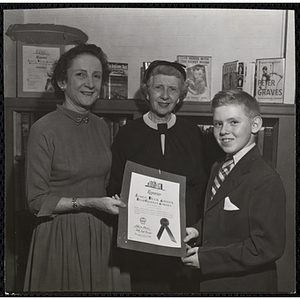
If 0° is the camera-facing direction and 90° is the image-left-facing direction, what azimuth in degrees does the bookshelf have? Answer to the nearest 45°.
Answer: approximately 0°

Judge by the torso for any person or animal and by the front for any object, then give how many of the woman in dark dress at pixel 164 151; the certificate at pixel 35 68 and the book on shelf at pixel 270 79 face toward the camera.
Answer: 3

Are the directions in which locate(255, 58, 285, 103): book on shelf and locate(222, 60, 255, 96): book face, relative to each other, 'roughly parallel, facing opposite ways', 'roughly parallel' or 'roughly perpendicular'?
roughly parallel

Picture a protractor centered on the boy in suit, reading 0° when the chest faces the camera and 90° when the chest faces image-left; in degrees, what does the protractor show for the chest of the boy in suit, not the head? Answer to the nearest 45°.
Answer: approximately 45°

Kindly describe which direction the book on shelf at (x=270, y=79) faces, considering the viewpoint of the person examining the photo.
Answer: facing the viewer

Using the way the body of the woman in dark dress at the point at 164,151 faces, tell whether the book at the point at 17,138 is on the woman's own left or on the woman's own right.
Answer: on the woman's own right

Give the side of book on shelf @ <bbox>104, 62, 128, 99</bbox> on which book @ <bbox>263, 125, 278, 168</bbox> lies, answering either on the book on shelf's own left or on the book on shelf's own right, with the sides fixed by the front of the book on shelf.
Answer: on the book on shelf's own left

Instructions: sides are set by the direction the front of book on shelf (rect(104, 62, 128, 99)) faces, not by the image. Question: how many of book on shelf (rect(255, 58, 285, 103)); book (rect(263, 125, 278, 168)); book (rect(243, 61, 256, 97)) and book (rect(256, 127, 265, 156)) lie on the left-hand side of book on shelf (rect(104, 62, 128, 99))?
4

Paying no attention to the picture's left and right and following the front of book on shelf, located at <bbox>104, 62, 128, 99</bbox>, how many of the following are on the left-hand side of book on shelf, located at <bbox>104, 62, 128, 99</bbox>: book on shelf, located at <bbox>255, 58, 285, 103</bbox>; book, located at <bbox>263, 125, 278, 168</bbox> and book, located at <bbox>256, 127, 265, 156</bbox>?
3

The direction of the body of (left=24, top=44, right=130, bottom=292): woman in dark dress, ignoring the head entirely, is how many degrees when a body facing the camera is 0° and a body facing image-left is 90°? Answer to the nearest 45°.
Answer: approximately 315°

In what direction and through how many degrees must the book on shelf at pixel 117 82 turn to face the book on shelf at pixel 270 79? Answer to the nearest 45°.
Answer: approximately 90° to its left

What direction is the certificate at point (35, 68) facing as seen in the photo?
toward the camera
